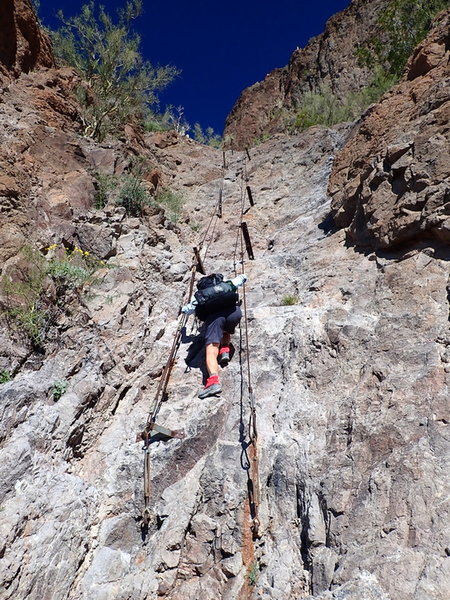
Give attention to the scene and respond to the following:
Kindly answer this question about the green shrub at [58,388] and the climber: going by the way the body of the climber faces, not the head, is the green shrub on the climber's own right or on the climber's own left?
on the climber's own left

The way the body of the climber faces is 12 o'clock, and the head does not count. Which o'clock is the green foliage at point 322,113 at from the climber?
The green foliage is roughly at 1 o'clock from the climber.

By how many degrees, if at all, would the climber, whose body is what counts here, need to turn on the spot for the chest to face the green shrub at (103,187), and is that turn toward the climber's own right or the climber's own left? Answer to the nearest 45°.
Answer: approximately 45° to the climber's own left

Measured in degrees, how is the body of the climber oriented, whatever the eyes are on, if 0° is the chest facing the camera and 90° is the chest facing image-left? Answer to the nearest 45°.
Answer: approximately 180°

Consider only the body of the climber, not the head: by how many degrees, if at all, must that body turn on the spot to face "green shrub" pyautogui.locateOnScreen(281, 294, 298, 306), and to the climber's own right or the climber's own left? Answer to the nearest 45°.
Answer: approximately 90° to the climber's own right
